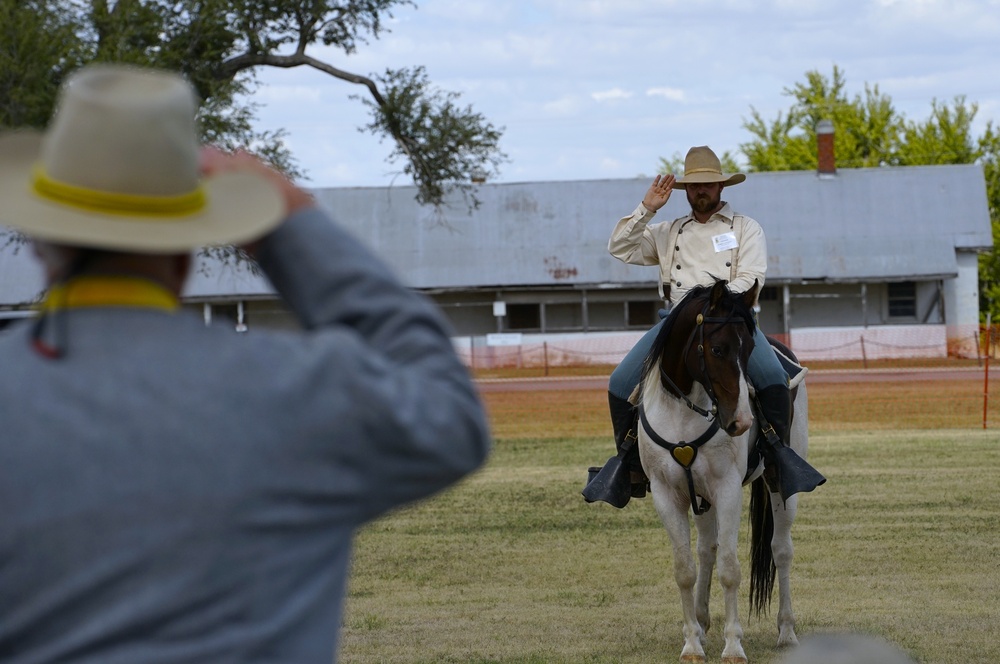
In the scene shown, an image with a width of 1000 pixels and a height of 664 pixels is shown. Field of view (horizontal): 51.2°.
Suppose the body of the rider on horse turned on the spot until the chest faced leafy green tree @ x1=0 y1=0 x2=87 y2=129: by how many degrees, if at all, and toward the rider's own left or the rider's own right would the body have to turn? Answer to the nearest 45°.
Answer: approximately 135° to the rider's own right

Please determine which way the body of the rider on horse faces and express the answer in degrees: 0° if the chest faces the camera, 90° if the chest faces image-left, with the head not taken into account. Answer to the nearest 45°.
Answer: approximately 0°

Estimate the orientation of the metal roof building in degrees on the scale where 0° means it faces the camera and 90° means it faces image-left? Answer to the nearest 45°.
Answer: approximately 0°

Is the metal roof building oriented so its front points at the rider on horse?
yes

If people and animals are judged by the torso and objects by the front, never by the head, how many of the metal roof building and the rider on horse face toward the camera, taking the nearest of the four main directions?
2

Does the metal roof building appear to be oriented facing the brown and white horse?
yes

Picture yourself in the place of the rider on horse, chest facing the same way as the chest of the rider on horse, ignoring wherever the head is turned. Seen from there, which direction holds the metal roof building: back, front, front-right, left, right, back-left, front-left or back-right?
back

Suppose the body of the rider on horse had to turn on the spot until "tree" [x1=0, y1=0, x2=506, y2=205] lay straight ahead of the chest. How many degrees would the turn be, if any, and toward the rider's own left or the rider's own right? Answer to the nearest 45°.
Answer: approximately 135° to the rider's own right
